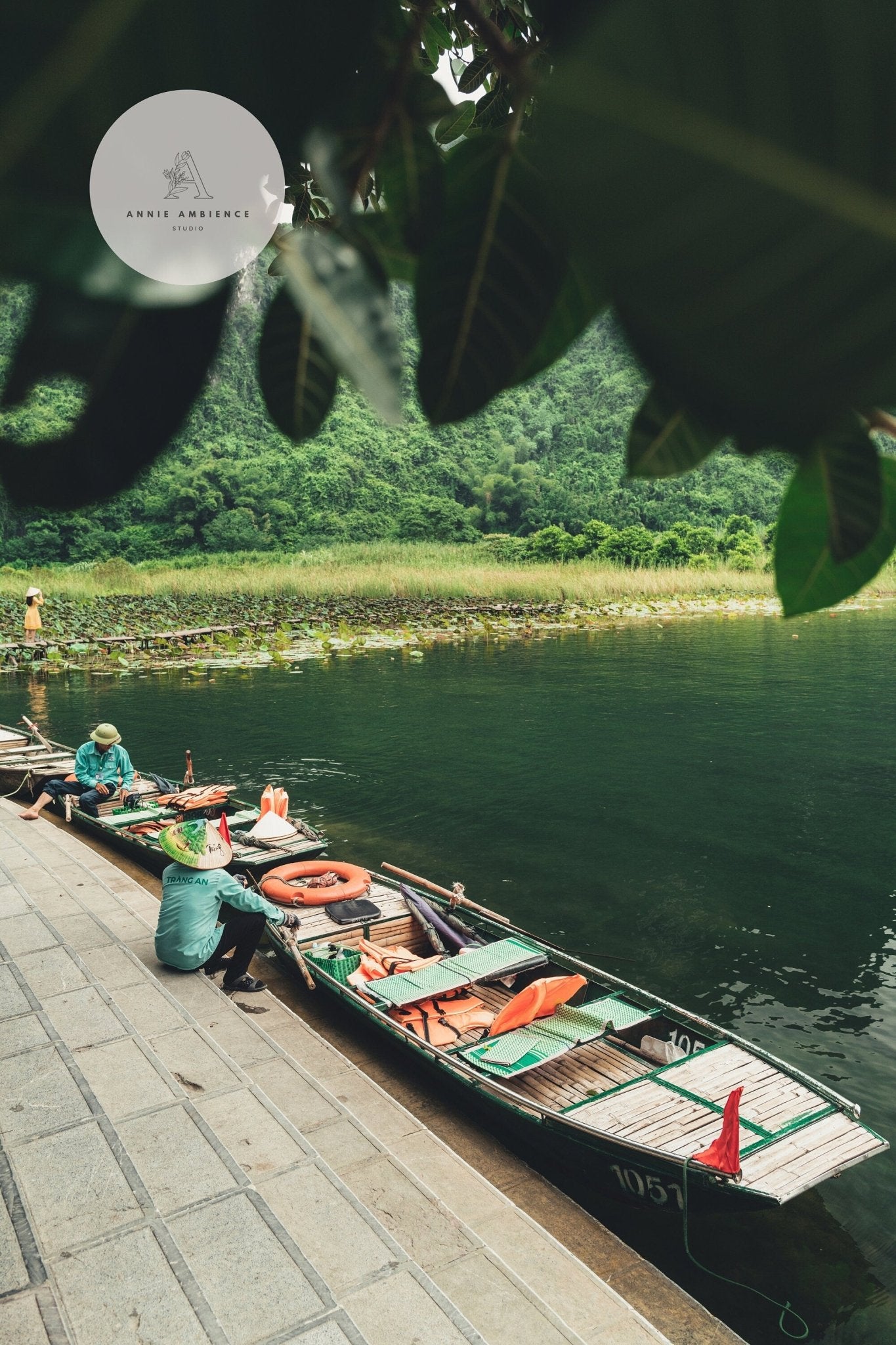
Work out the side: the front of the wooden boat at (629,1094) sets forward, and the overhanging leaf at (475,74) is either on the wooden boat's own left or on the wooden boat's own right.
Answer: on the wooden boat's own right

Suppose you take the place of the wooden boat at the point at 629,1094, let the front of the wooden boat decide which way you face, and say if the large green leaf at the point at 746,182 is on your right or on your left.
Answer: on your right

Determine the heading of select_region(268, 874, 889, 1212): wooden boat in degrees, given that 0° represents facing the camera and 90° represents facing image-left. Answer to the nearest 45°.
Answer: approximately 315°

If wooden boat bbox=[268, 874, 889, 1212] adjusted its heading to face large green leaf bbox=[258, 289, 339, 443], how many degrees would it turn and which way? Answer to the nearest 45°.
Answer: approximately 45° to its right

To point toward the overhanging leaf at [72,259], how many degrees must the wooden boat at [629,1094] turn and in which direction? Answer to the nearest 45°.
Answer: approximately 45° to its right

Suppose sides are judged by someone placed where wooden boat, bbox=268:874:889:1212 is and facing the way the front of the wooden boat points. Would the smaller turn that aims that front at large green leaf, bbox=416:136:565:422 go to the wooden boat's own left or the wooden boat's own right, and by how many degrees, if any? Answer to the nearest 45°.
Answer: approximately 45° to the wooden boat's own right

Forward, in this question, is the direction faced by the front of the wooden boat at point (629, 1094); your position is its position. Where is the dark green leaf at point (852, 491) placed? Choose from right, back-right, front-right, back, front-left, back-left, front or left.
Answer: front-right
